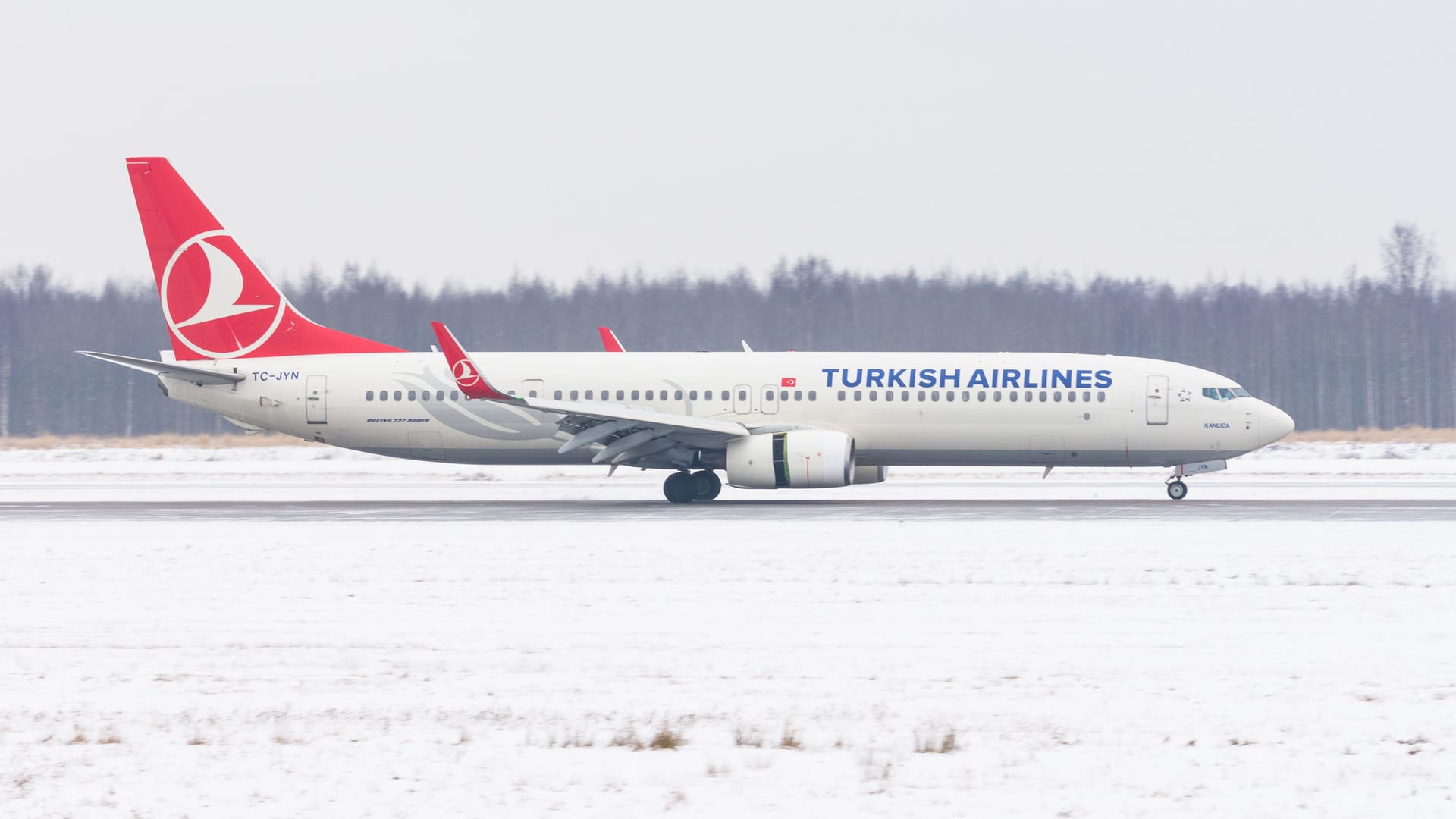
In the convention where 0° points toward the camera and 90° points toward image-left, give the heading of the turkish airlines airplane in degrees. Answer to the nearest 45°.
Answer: approximately 270°
